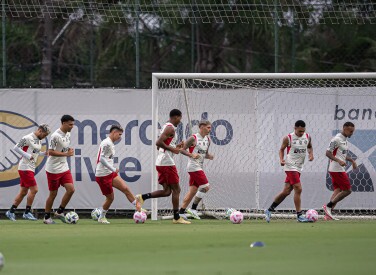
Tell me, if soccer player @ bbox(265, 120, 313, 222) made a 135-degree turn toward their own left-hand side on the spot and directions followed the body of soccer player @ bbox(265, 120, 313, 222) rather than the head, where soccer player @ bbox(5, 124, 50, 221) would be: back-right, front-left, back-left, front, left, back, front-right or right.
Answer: left

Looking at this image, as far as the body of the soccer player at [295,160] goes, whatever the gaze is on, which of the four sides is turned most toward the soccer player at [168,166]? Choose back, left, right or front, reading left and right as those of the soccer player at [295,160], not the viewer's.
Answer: right

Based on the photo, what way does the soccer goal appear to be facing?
toward the camera

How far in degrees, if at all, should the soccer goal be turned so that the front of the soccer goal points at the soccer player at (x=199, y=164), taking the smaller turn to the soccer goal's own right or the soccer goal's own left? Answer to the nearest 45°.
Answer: approximately 45° to the soccer goal's own right

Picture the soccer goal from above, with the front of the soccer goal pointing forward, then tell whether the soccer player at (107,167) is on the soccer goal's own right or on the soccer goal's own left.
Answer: on the soccer goal's own right
